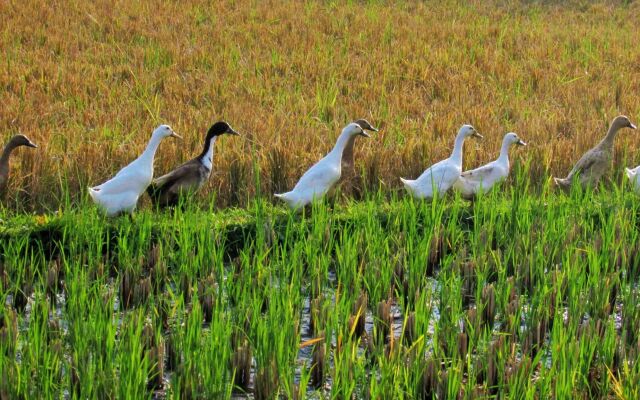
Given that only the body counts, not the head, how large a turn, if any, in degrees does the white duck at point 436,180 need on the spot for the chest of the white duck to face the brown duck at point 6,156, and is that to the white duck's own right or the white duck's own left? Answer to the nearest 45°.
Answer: approximately 180°

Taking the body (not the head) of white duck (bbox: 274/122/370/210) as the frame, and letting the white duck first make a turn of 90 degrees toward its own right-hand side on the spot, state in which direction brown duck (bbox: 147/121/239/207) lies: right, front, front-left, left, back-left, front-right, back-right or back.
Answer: right

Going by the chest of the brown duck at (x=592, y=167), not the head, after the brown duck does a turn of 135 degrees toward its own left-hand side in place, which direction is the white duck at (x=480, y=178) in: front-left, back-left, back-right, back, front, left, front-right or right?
left

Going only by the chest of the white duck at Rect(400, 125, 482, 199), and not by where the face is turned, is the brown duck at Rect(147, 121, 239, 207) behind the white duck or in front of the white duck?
behind

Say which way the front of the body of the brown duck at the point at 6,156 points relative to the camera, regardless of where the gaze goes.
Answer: to the viewer's right

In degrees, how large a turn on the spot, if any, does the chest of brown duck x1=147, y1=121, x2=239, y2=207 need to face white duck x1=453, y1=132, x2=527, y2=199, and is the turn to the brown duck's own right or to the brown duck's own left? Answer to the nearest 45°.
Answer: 0° — it already faces it

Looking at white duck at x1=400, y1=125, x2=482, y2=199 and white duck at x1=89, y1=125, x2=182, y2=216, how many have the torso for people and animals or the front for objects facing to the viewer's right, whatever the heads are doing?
2

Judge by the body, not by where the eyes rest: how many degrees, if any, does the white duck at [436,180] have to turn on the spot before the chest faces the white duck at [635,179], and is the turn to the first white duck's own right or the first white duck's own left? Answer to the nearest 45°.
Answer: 0° — it already faces it

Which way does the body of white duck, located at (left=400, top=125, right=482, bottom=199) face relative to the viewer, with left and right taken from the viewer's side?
facing to the right of the viewer

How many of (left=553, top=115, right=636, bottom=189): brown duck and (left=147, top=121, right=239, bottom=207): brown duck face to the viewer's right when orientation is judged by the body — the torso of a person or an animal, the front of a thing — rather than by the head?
2

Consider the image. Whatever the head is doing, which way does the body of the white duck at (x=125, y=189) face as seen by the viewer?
to the viewer's right

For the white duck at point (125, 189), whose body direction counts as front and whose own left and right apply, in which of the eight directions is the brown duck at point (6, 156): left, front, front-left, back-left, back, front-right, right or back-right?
back-left

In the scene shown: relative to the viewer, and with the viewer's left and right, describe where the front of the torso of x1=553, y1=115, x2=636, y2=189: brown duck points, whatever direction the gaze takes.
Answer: facing to the right of the viewer

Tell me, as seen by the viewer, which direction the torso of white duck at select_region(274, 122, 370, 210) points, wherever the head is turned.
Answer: to the viewer's right

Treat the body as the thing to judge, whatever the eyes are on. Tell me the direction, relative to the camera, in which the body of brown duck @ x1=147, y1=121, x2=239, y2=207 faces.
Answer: to the viewer's right
